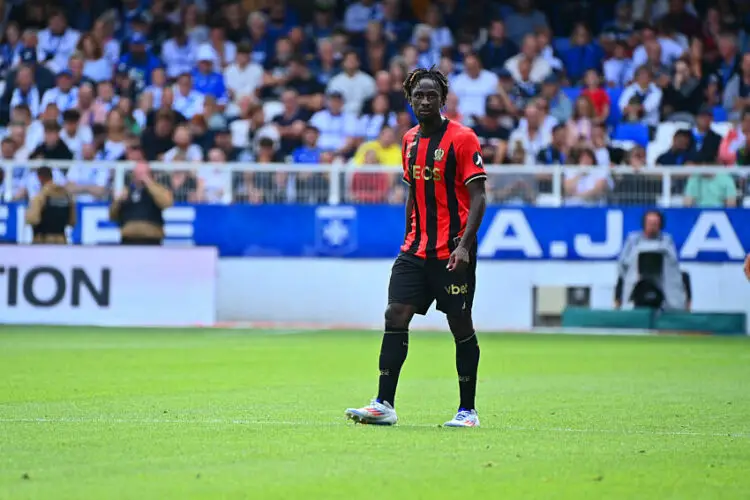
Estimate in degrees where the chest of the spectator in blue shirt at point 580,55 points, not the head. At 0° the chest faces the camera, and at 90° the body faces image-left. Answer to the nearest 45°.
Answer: approximately 0°

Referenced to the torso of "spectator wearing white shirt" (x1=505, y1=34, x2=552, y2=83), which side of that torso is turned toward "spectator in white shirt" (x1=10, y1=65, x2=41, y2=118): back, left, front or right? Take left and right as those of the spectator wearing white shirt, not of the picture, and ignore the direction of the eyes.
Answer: right

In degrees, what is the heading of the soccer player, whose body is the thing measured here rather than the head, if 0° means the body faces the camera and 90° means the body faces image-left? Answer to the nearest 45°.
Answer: approximately 45°

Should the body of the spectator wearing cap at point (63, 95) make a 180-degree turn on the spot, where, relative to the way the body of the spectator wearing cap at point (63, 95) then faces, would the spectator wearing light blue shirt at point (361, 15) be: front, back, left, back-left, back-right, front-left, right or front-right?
right

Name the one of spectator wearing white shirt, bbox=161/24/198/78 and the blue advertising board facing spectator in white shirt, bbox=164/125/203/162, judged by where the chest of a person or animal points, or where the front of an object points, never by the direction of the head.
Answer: the spectator wearing white shirt

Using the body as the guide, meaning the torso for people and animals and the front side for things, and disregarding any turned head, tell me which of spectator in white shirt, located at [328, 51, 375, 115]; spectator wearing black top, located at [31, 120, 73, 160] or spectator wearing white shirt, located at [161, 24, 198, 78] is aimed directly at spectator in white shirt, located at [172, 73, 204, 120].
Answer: spectator wearing white shirt, located at [161, 24, 198, 78]
